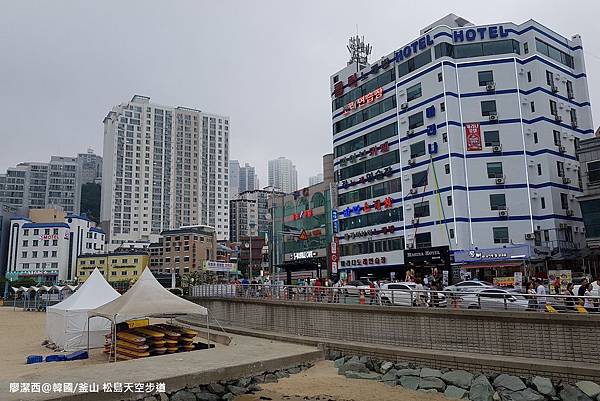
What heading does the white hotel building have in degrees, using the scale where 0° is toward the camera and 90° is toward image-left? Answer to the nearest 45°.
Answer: approximately 45°

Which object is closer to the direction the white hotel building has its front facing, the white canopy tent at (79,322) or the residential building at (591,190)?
the white canopy tent

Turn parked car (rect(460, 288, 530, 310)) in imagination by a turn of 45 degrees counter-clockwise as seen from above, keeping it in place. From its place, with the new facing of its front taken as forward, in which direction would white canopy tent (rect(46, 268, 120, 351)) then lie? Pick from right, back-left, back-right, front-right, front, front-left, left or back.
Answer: back-left

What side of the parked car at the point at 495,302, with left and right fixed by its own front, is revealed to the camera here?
right

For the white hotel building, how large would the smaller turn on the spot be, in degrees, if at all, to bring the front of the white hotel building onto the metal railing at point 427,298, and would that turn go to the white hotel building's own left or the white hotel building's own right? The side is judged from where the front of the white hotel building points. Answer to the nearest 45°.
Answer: approximately 45° to the white hotel building's own left

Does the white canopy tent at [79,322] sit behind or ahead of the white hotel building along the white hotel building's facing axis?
ahead

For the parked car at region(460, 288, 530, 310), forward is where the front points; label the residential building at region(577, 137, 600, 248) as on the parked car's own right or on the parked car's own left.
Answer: on the parked car's own left

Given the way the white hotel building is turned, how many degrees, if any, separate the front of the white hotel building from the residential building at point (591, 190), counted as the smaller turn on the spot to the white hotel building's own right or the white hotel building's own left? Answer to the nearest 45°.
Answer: approximately 90° to the white hotel building's own left
